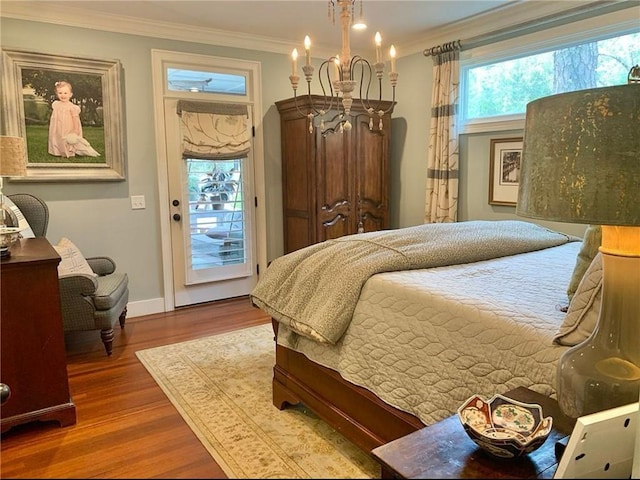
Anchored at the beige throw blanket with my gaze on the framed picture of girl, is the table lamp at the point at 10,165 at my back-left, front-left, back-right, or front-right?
front-left

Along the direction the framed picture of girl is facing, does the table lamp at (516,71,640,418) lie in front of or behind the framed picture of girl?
in front

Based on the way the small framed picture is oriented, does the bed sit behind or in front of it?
in front

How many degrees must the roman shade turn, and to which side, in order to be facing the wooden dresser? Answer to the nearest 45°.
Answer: approximately 45° to its right

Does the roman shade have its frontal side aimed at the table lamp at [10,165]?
no

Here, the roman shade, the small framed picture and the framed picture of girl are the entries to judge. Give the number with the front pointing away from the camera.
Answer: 0

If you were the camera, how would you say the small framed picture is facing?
facing the viewer and to the left of the viewer

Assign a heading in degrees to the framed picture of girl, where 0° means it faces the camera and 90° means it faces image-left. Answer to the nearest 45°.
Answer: approximately 315°

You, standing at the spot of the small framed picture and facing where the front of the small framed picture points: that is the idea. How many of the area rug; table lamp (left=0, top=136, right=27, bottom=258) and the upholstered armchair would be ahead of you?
3

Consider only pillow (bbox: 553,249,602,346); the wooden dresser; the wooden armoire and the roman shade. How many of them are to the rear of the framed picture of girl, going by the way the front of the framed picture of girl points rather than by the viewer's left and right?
0

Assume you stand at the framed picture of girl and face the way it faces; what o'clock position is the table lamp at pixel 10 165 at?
The table lamp is roughly at 2 o'clock from the framed picture of girl.

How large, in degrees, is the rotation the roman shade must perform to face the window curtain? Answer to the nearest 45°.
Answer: approximately 45° to its left

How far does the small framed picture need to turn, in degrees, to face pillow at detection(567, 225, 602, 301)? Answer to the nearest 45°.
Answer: approximately 45° to its left

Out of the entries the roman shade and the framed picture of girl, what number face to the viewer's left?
0

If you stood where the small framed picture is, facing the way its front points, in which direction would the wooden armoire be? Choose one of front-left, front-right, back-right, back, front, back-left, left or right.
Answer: front-right

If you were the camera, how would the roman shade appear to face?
facing the viewer and to the right of the viewer
